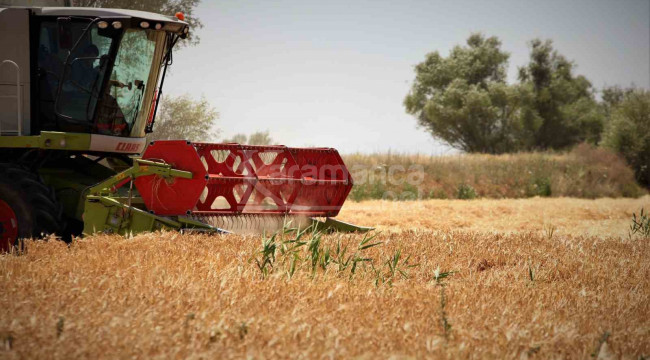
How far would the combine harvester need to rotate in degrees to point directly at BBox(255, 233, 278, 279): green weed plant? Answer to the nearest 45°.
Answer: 0° — it already faces it

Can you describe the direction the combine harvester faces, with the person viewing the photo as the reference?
facing the viewer and to the right of the viewer

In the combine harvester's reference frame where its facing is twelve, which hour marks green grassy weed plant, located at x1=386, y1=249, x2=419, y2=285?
The green grassy weed plant is roughly at 12 o'clock from the combine harvester.

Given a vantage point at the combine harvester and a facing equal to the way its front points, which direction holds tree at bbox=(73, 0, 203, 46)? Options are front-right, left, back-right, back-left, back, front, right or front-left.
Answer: back-left

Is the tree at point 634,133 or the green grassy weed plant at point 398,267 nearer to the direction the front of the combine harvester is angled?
the green grassy weed plant

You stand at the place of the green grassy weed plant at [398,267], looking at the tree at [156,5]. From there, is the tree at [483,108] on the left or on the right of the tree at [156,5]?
right

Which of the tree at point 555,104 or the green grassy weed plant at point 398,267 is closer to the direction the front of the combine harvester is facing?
the green grassy weed plant

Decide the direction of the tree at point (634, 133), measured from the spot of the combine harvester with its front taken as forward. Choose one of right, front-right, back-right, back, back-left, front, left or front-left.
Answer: left

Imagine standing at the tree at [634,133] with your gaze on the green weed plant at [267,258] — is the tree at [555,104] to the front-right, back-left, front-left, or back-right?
back-right

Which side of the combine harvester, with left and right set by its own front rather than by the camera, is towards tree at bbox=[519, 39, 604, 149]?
left

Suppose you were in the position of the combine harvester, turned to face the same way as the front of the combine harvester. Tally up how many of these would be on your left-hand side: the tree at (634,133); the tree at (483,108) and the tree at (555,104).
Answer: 3
